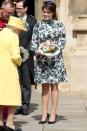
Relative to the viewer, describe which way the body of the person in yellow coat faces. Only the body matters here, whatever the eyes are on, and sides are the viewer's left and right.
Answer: facing away from the viewer and to the right of the viewer

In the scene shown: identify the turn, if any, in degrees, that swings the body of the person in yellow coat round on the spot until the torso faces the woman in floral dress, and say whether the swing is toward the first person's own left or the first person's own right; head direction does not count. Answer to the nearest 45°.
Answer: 0° — they already face them
